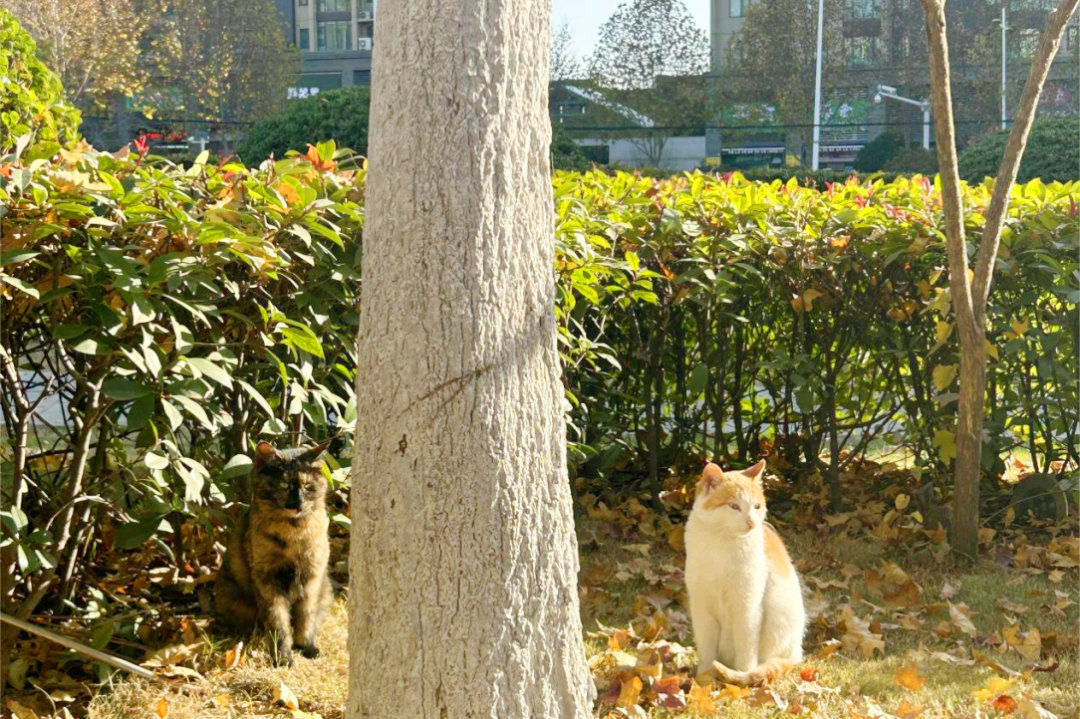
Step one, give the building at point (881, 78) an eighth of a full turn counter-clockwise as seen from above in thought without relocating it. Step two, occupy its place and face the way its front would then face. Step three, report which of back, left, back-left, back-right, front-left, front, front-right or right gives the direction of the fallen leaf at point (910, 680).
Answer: front-right

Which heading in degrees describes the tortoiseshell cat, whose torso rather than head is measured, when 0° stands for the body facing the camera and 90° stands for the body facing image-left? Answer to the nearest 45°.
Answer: approximately 315°

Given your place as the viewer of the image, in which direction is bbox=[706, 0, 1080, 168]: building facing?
facing the viewer

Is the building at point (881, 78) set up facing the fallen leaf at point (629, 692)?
yes

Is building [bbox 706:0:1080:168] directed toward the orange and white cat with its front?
yes

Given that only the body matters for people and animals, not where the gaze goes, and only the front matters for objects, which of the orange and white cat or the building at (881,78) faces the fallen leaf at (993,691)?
the building

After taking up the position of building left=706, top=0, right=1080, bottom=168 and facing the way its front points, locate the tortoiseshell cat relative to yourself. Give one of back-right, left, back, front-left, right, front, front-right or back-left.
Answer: front

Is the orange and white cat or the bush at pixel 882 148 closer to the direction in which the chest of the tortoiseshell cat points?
the orange and white cat

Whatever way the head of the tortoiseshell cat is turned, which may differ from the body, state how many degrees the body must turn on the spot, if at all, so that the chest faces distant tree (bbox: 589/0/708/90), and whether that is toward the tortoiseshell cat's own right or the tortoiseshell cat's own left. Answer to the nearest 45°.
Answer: approximately 135° to the tortoiseshell cat's own left

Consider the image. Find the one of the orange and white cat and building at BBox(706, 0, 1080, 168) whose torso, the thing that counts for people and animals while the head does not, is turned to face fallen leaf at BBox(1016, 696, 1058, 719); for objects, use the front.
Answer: the building

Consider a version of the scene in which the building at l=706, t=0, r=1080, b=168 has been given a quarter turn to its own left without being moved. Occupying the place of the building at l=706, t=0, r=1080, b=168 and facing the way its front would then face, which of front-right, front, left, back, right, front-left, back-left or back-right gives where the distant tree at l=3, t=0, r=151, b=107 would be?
back-right

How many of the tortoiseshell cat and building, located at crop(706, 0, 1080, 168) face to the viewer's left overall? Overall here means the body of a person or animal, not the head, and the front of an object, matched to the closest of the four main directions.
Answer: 0

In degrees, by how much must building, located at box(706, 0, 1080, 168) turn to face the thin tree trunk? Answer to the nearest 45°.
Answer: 0° — it already faces it

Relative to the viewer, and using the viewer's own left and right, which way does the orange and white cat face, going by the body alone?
facing the viewer and to the left of the viewer

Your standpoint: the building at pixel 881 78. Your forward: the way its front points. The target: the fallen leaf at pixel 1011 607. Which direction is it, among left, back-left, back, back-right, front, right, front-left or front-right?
front

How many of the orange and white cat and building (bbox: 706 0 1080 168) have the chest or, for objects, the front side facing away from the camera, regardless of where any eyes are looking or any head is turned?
0

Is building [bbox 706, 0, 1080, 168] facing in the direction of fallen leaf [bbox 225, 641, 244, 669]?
yes

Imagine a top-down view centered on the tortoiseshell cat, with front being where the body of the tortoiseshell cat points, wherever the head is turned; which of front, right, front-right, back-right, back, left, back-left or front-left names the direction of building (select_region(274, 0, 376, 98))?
back-left
